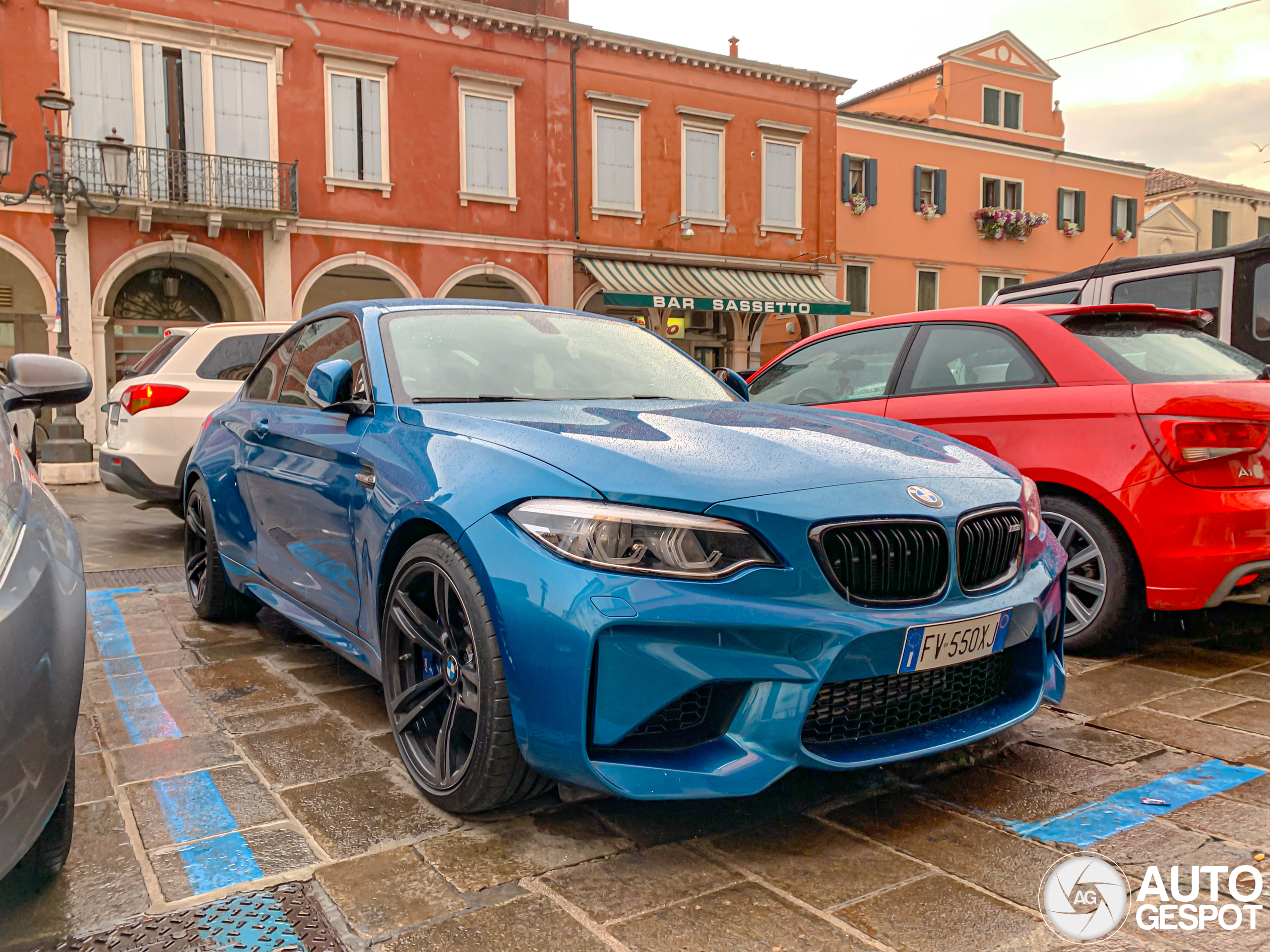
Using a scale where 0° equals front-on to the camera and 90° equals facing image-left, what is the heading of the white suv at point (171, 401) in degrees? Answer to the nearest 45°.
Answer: approximately 225°

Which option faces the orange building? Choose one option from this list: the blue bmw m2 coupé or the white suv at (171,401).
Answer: the white suv

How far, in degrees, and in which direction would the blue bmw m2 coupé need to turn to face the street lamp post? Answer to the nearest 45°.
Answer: approximately 180°

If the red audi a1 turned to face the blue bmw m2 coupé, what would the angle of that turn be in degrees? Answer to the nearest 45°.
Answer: approximately 90° to its left

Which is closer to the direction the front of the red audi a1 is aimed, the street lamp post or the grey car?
the street lamp post

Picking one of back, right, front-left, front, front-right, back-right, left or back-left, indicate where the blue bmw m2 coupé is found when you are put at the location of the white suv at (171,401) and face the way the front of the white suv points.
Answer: back-right

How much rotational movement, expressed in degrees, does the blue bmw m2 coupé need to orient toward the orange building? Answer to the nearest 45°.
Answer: approximately 135° to its left
